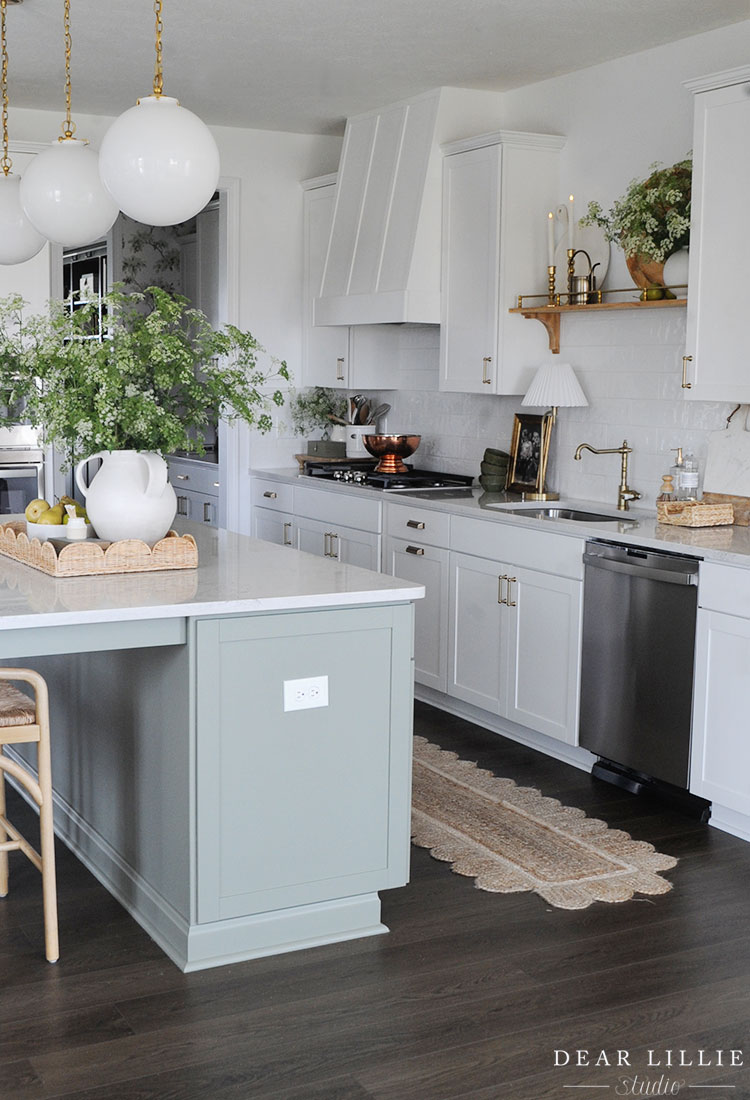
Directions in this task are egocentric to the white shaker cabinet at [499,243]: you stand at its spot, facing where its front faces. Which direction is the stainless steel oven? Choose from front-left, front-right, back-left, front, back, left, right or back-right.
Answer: front-right

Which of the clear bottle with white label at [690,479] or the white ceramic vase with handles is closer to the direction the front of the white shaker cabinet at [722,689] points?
the white ceramic vase with handles

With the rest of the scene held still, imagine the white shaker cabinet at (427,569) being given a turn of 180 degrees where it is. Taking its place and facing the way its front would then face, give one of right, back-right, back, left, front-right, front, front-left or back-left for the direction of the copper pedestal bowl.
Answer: front-left

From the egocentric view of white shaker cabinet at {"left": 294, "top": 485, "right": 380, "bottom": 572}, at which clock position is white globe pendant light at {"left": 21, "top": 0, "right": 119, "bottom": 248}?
The white globe pendant light is roughly at 11 o'clock from the white shaker cabinet.

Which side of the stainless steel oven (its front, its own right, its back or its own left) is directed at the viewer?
front

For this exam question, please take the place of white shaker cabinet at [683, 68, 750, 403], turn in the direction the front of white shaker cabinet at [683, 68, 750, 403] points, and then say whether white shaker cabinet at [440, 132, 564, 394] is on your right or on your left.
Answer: on your right

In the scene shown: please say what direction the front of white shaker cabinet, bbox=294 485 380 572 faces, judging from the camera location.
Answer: facing the viewer and to the left of the viewer

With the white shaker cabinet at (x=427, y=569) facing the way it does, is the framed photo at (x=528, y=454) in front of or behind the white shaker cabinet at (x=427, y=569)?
behind

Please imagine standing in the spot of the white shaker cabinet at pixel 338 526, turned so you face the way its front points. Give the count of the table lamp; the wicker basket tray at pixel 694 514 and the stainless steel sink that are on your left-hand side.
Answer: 3

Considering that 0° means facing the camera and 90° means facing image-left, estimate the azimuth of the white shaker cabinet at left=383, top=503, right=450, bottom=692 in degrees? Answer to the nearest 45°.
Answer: approximately 45°

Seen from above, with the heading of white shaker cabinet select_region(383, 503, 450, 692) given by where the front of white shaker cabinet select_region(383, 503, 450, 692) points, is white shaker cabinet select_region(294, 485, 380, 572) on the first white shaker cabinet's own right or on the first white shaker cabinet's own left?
on the first white shaker cabinet's own right
